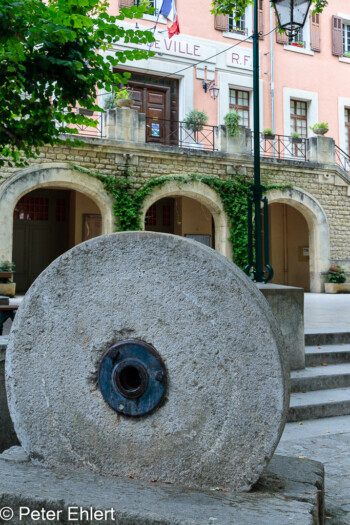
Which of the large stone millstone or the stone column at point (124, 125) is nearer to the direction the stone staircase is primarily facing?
the large stone millstone

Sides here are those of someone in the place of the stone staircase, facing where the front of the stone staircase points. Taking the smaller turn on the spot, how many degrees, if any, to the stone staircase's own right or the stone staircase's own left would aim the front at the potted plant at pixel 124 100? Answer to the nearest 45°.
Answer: approximately 135° to the stone staircase's own right

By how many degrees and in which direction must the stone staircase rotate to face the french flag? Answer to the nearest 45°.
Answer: approximately 135° to its right

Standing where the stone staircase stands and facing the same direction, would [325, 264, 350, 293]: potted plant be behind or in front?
behind

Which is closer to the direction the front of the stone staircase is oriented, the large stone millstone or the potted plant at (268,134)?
the large stone millstone

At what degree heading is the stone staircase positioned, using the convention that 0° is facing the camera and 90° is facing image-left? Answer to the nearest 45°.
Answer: approximately 0°

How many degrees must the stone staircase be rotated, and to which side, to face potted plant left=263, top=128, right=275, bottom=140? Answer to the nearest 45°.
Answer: approximately 180°

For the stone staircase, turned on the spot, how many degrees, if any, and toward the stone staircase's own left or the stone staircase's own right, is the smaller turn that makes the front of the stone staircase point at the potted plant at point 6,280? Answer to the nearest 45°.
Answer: approximately 135° to the stone staircase's own right

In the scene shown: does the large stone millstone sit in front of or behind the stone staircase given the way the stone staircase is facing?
in front

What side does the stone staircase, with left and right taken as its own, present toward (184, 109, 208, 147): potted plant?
back

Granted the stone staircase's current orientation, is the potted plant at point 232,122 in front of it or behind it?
behind
